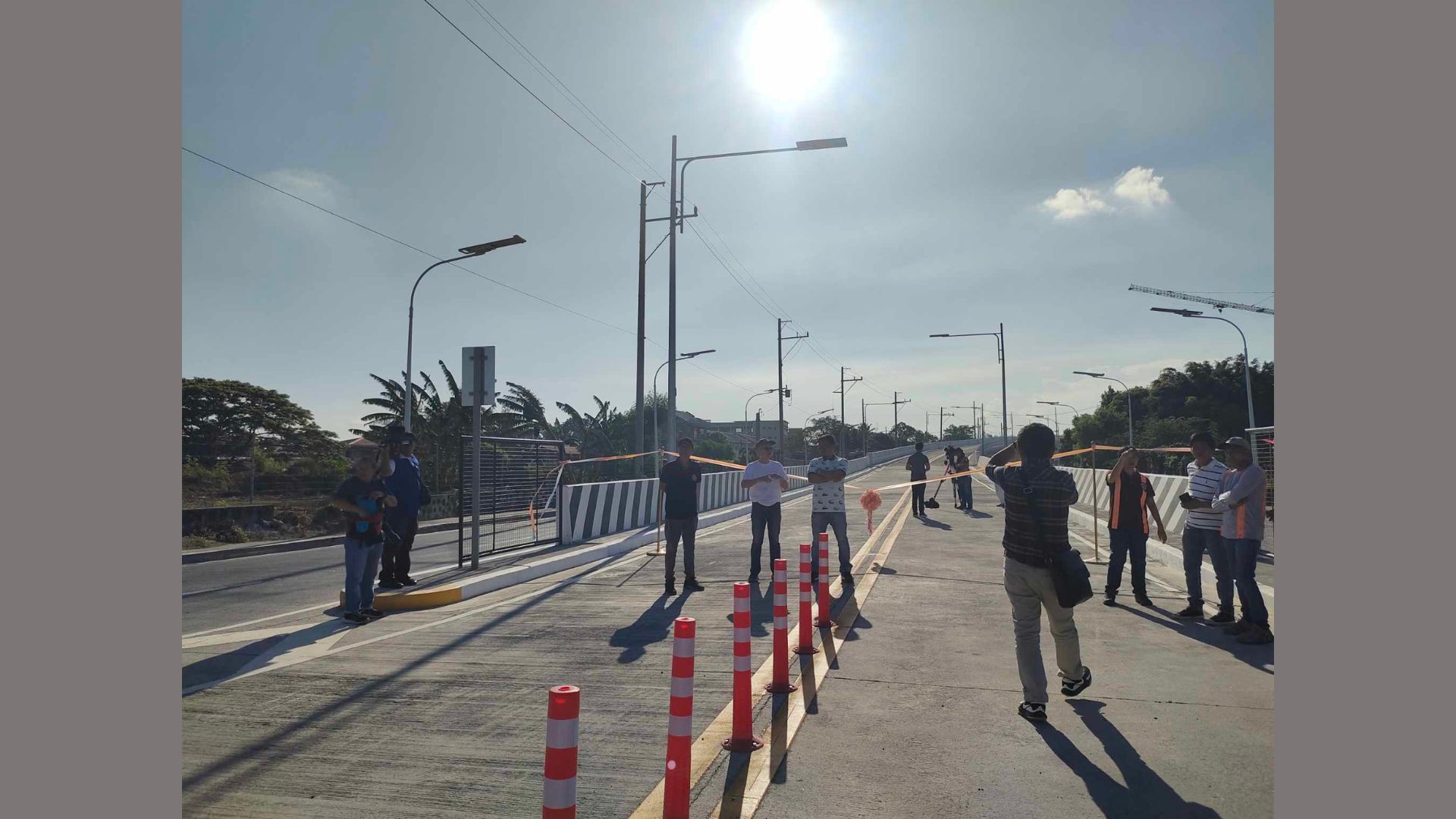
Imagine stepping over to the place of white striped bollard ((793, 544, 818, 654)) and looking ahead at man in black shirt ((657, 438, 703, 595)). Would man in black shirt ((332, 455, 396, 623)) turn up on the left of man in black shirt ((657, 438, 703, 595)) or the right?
left

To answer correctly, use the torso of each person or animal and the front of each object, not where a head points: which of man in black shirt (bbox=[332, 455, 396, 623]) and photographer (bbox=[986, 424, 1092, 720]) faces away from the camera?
the photographer

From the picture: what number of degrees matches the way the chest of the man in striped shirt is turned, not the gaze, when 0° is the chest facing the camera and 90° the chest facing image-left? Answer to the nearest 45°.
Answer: approximately 45°

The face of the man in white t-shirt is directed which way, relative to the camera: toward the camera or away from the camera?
toward the camera

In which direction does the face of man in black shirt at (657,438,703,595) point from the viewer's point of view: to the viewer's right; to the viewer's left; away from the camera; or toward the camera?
toward the camera

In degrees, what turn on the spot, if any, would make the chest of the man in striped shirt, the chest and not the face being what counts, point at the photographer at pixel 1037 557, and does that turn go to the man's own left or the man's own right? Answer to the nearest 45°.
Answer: approximately 45° to the man's own left

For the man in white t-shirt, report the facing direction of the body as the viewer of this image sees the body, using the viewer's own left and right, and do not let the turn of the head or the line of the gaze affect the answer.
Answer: facing the viewer

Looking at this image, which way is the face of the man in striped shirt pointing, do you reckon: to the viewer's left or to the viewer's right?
to the viewer's left

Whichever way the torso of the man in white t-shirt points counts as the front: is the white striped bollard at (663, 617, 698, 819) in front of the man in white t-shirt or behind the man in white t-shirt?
in front

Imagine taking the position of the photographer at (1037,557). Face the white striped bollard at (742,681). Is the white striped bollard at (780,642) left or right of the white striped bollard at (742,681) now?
right

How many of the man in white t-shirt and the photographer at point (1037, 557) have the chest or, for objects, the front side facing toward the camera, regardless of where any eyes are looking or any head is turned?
1

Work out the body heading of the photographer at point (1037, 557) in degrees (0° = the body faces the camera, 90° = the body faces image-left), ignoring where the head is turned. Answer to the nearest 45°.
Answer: approximately 180°

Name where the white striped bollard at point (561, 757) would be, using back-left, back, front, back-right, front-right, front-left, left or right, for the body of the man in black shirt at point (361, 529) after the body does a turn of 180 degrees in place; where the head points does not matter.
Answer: back-left

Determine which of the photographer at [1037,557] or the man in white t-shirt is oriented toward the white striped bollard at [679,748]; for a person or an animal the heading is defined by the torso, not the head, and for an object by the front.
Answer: the man in white t-shirt

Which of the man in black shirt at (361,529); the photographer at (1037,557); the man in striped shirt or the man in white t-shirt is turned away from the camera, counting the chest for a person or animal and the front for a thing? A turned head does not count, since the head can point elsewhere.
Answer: the photographer

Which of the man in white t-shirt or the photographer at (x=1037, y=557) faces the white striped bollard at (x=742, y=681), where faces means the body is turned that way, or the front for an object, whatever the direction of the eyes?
the man in white t-shirt

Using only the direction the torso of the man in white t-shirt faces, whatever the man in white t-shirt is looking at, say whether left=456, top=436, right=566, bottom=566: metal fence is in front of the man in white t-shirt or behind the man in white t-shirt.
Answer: behind

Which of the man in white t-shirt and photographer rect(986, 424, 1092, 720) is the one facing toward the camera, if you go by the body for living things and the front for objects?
the man in white t-shirt
